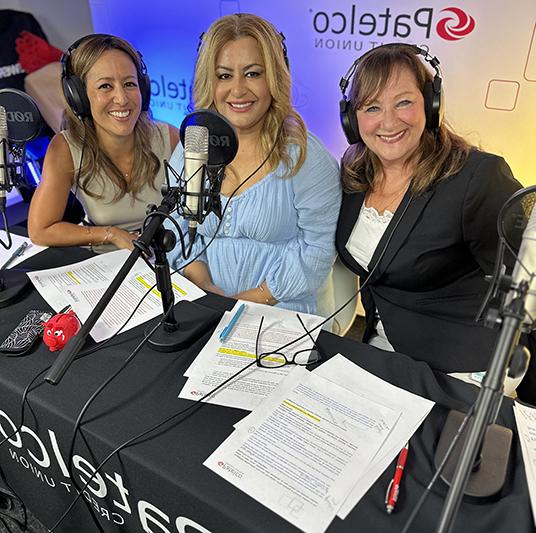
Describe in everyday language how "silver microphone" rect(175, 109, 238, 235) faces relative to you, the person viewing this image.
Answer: facing away from the viewer and to the right of the viewer

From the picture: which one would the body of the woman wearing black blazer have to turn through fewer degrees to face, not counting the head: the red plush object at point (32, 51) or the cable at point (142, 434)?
the cable

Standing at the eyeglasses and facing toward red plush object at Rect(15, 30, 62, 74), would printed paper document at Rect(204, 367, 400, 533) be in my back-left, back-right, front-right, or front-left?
back-left

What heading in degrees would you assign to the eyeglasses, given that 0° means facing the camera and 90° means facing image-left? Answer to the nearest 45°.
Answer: approximately 0°

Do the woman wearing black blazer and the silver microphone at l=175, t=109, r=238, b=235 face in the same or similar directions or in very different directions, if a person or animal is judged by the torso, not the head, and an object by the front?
very different directions

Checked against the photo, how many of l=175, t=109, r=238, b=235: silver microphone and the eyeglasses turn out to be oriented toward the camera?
1
